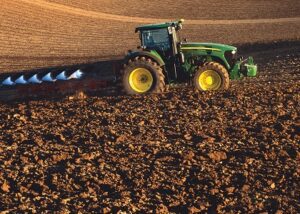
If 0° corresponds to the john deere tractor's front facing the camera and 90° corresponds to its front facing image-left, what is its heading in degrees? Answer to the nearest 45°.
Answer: approximately 270°
